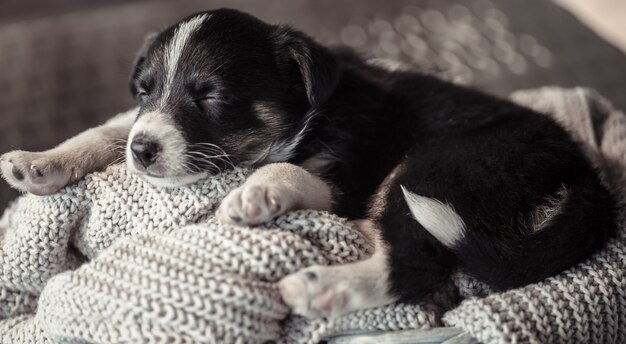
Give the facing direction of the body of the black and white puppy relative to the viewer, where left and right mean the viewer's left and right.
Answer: facing to the left of the viewer
